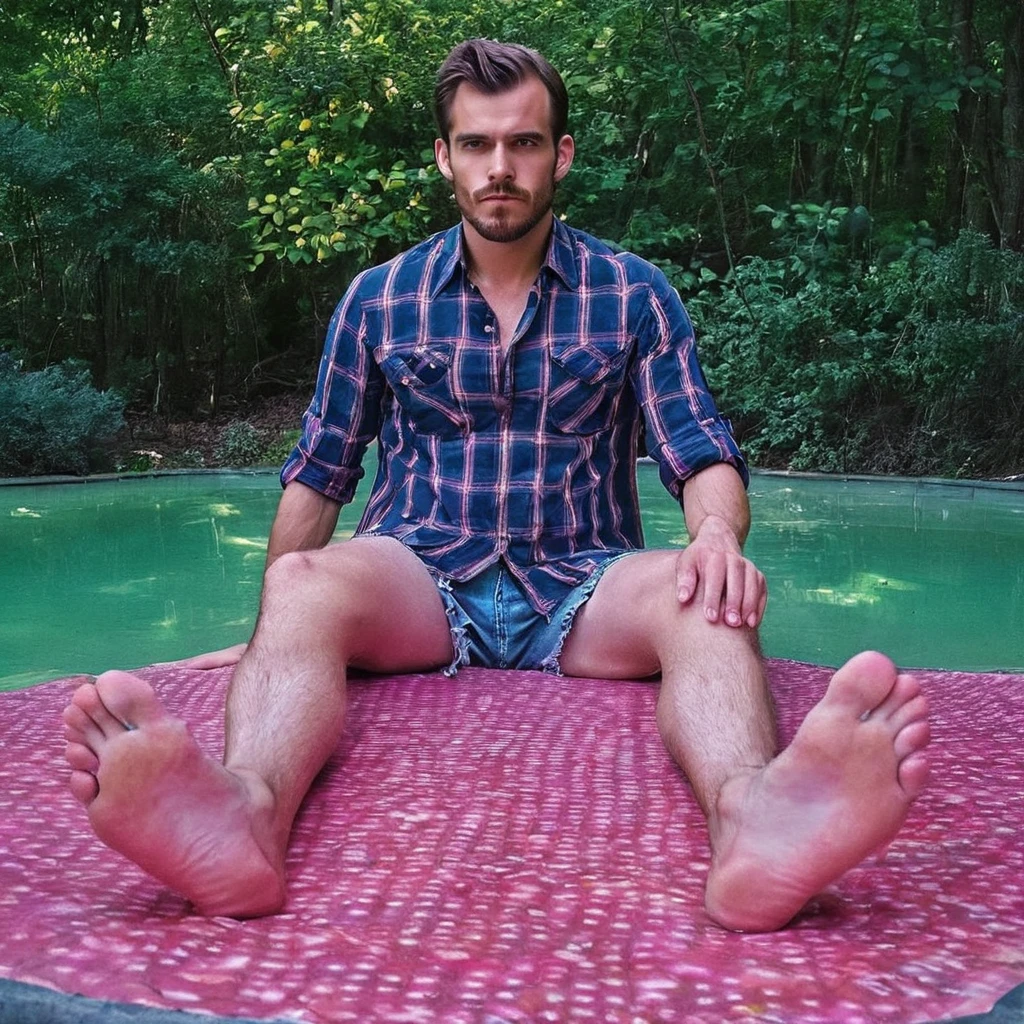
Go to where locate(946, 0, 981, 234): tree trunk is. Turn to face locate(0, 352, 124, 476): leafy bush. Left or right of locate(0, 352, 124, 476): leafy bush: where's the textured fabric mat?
left

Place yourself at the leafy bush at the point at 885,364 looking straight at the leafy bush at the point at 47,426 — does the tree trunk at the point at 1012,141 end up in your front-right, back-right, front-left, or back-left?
back-right

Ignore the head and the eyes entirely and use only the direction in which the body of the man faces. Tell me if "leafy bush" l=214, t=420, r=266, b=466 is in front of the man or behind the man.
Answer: behind

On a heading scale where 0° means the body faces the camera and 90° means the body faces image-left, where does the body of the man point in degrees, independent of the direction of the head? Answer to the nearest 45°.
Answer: approximately 0°

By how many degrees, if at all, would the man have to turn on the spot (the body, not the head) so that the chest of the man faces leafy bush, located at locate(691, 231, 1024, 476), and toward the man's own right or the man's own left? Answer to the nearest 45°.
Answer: approximately 180°
